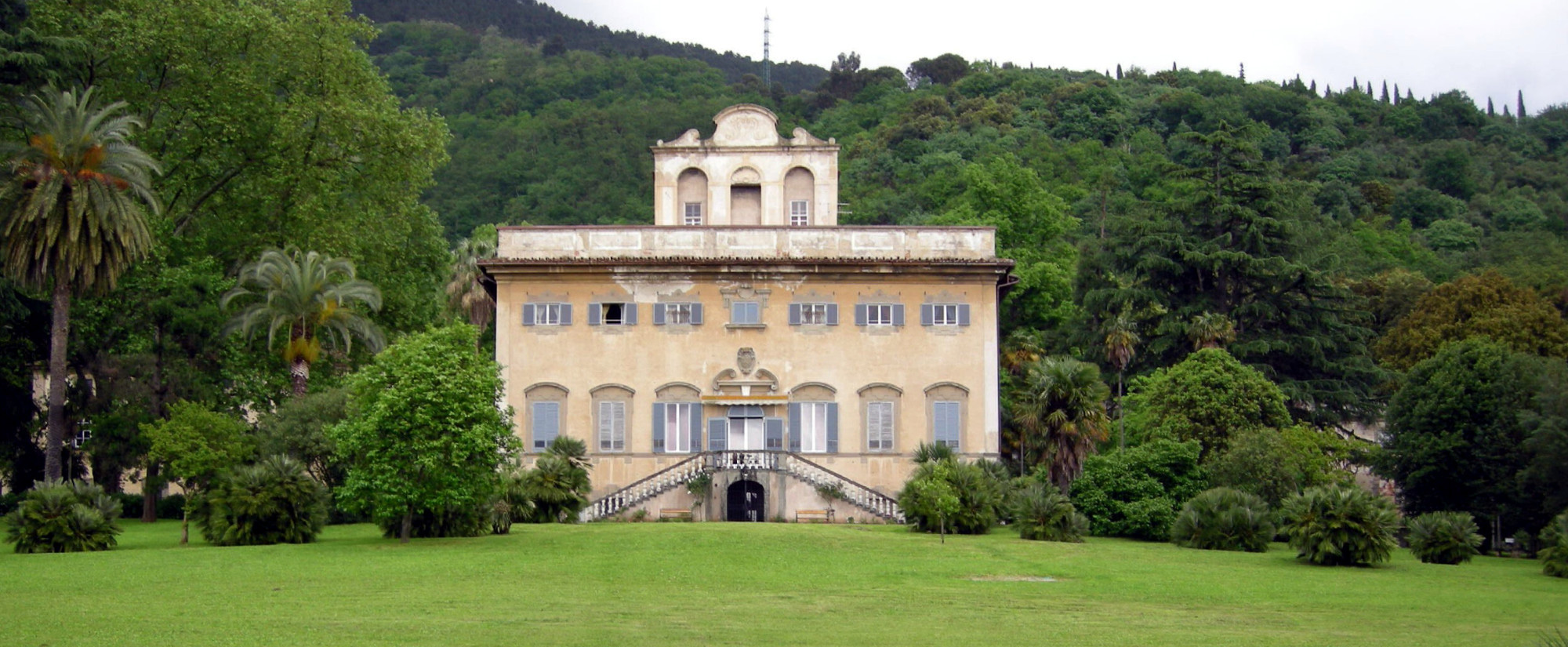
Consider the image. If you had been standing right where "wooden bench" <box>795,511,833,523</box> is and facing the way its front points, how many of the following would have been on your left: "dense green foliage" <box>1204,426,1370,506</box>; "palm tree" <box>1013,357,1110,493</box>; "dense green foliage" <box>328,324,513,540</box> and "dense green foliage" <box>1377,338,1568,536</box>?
3

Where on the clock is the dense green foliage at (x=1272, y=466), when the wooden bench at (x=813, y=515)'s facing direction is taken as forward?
The dense green foliage is roughly at 9 o'clock from the wooden bench.

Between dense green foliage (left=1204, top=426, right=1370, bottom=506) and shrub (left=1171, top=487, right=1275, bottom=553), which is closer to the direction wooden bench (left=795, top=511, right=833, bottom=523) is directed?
the shrub

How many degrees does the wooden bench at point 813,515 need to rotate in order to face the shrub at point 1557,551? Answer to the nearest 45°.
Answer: approximately 45° to its left

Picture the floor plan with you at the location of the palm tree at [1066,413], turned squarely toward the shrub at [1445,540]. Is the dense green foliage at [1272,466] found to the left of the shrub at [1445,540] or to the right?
left

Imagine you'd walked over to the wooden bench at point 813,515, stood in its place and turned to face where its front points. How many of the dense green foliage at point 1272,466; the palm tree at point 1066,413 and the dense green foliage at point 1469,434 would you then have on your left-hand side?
3

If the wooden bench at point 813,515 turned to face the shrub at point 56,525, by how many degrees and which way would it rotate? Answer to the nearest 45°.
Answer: approximately 45° to its right

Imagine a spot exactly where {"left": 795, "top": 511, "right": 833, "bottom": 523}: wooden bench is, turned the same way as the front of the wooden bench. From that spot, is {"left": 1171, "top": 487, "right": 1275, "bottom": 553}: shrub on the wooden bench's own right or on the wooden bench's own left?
on the wooden bench's own left

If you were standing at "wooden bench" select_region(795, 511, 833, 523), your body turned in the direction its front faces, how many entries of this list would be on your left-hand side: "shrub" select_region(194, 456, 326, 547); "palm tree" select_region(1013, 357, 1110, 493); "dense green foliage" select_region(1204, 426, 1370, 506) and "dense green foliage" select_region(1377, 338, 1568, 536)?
3

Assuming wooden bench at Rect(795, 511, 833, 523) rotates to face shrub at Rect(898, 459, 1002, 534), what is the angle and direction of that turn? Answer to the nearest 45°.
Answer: approximately 45° to its left

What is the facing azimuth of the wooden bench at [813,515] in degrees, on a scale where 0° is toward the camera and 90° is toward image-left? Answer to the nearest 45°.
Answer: approximately 0°

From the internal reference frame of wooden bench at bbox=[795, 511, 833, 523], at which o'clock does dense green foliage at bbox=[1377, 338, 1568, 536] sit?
The dense green foliage is roughly at 9 o'clock from the wooden bench.
